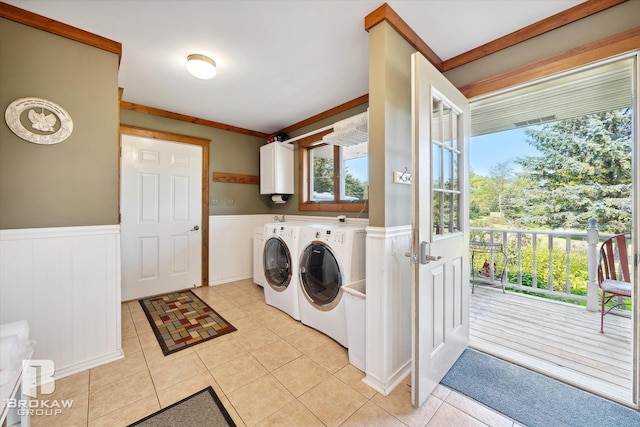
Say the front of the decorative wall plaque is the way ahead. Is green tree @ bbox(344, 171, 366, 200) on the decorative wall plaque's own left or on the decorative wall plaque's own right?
on the decorative wall plaque's own left

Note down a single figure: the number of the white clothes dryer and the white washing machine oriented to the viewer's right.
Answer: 0

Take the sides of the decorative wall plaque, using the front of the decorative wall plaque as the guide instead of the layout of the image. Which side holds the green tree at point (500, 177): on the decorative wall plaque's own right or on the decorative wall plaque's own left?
on the decorative wall plaque's own left

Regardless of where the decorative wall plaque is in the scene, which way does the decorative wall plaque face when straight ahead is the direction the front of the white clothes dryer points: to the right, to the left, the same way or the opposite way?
to the left

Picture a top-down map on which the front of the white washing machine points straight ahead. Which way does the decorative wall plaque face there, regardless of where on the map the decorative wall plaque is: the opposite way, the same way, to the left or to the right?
to the left

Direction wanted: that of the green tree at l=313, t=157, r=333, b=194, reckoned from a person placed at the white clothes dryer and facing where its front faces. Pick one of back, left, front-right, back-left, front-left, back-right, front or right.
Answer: back-right

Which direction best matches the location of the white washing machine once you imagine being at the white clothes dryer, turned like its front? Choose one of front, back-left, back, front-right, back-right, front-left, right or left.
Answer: right

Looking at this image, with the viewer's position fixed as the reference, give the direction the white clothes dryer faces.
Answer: facing the viewer and to the left of the viewer

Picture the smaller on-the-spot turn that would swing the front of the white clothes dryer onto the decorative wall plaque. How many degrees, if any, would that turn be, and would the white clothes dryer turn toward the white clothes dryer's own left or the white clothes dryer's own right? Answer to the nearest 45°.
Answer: approximately 45° to the white clothes dryer's own right

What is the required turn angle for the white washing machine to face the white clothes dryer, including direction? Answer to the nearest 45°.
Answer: approximately 90° to its left

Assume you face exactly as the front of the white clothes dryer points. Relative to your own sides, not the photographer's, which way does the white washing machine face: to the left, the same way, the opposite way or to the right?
the same way

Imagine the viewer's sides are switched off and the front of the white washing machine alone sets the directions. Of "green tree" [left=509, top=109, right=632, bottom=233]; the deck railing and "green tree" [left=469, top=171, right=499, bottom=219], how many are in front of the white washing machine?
0

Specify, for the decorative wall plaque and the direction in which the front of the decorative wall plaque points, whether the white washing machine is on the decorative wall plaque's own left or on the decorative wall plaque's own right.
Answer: on the decorative wall plaque's own left

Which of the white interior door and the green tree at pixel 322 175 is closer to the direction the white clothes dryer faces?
the white interior door

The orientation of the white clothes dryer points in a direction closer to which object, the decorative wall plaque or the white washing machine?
the decorative wall plaque

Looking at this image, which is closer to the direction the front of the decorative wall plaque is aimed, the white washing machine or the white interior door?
the white washing machine

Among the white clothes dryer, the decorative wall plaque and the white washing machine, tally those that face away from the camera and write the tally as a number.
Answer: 0
